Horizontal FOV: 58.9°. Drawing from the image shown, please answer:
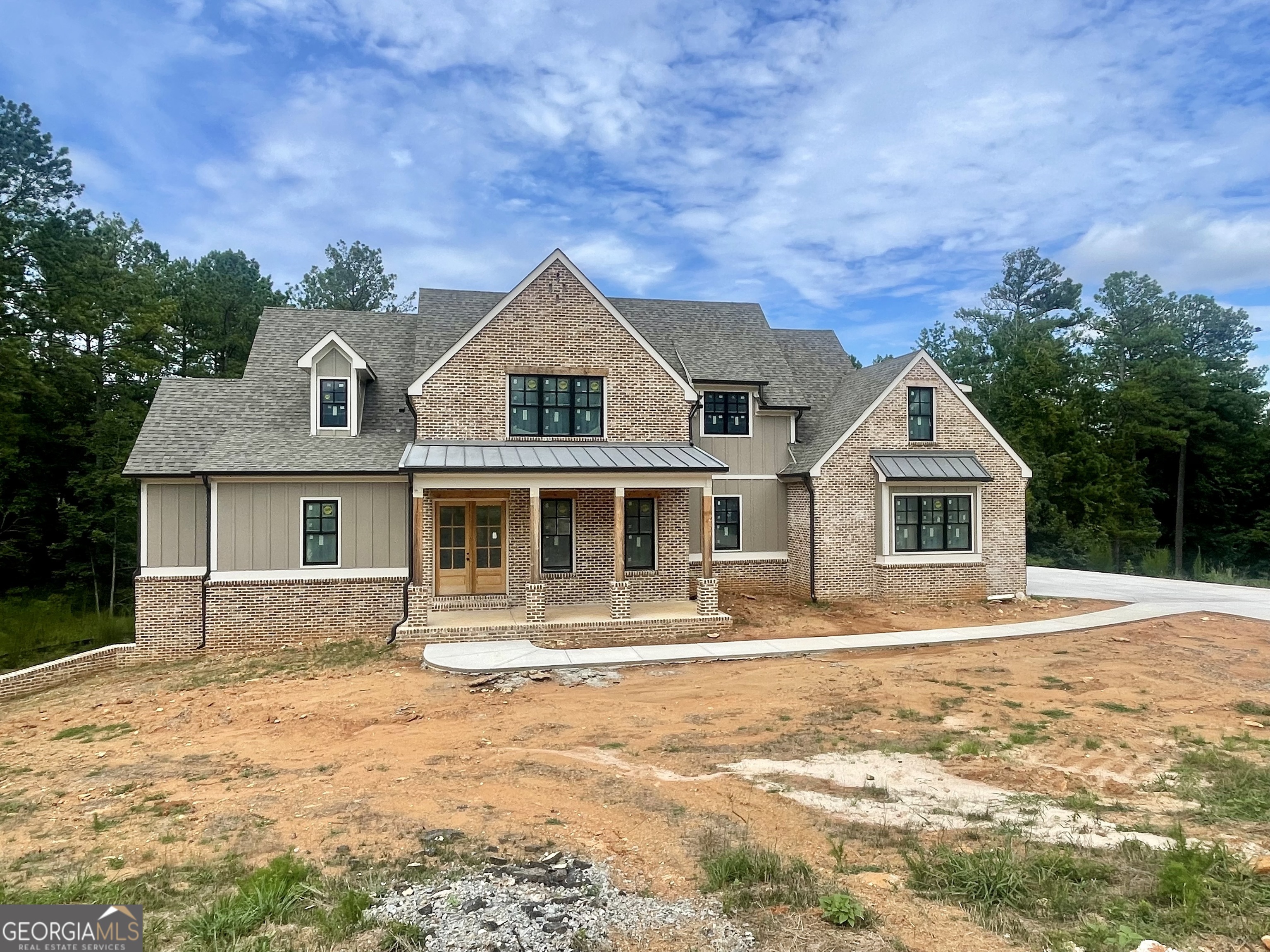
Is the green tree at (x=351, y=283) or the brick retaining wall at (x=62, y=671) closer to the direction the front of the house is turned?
the brick retaining wall

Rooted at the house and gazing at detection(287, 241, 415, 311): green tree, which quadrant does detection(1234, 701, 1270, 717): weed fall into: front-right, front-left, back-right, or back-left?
back-right

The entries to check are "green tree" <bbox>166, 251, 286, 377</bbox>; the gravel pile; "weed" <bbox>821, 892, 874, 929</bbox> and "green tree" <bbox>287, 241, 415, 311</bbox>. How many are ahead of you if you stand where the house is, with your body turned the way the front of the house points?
2

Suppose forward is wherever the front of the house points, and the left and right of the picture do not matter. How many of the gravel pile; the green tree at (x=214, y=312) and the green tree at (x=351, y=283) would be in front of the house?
1

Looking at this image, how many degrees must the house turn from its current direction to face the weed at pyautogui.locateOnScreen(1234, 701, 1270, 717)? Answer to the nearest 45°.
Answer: approximately 45° to its left

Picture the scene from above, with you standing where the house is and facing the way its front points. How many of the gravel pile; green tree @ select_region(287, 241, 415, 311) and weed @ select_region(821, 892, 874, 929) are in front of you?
2

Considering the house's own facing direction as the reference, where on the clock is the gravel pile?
The gravel pile is roughly at 12 o'clock from the house.

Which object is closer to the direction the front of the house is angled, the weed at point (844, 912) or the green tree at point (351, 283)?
the weed

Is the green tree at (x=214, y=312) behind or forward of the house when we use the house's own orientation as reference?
behind

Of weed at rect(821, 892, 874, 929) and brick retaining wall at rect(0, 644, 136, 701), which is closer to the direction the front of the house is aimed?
the weed

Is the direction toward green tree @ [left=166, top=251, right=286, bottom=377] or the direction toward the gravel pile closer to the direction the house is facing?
the gravel pile

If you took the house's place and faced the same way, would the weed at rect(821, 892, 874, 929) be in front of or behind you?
in front

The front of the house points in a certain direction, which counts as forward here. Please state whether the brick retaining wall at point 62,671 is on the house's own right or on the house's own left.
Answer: on the house's own right

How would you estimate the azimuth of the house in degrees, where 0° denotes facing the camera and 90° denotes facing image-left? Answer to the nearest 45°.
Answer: approximately 0°

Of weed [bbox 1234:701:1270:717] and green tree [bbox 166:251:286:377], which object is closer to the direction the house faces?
the weed
